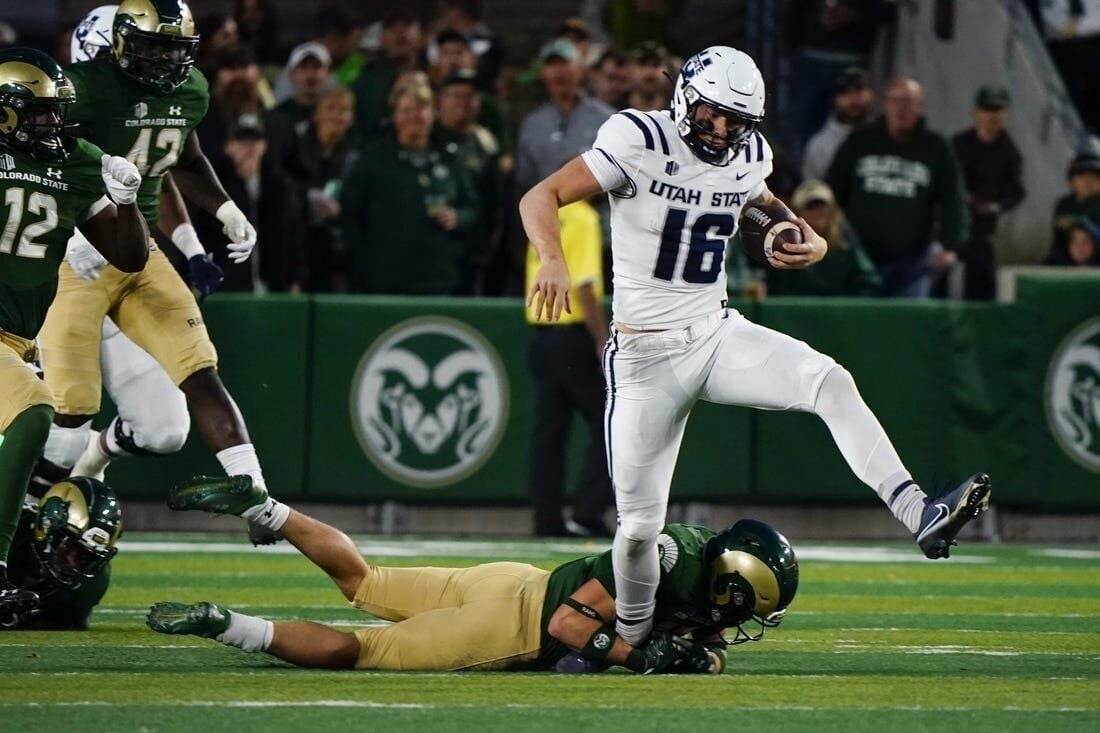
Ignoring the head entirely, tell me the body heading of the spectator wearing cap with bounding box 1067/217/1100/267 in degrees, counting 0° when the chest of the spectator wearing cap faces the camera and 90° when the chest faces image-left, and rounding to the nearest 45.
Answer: approximately 0°

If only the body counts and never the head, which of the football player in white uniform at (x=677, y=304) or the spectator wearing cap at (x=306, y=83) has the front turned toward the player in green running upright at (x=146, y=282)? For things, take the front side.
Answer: the spectator wearing cap

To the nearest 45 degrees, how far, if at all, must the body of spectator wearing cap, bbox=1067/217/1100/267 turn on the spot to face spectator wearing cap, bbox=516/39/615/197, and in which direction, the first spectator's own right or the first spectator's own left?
approximately 45° to the first spectator's own right

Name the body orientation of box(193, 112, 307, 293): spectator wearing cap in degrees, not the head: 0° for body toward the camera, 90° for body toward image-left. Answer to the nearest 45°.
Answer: approximately 0°

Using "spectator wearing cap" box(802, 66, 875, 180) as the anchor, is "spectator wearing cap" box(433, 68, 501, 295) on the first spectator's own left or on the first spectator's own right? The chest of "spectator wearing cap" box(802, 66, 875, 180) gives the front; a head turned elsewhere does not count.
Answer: on the first spectator's own right

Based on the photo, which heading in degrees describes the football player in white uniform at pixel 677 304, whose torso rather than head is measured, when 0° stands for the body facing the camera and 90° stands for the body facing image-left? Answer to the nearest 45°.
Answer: approximately 315°

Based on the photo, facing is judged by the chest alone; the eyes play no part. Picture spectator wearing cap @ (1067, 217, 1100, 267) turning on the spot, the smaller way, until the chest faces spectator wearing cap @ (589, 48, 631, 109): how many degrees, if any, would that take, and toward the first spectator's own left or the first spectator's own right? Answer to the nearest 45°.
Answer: approximately 90° to the first spectator's own right
